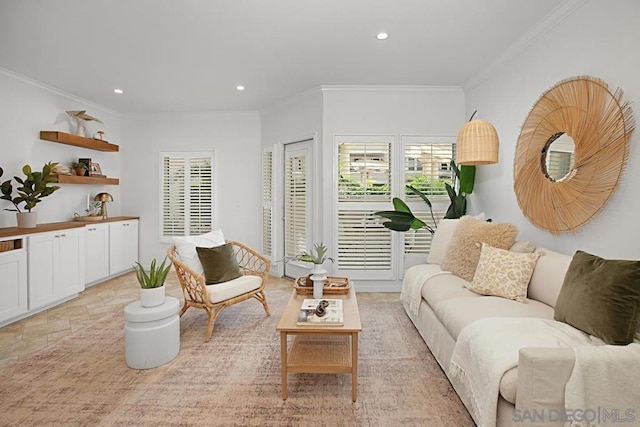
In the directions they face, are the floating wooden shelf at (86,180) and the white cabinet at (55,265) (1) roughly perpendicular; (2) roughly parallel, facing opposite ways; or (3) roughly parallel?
roughly parallel

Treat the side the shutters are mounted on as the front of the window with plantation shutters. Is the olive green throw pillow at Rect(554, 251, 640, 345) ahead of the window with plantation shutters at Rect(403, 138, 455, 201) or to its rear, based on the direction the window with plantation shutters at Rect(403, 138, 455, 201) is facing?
ahead

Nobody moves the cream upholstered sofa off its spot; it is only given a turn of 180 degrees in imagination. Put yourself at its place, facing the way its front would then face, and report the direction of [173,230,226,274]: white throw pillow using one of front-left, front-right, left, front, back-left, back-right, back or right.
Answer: back-left

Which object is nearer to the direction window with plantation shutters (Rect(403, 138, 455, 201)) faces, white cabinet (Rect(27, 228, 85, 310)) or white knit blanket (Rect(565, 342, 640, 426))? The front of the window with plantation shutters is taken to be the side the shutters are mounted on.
the white knit blanket

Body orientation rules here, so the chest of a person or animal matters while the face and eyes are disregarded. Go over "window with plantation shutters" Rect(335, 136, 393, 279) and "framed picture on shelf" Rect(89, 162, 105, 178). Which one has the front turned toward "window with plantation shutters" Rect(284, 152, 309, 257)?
the framed picture on shelf

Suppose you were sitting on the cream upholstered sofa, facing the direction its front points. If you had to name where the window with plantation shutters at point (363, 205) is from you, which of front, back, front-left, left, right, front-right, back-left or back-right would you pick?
right

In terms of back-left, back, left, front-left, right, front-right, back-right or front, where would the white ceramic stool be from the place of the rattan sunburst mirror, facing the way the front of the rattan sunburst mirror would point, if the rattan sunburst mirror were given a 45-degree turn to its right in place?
front-left

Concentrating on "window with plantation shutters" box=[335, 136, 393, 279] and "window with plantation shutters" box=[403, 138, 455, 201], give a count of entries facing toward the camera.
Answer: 2

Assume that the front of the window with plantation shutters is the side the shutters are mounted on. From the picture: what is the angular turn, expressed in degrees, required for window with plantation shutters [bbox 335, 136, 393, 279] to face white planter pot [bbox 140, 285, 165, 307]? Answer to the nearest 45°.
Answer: approximately 45° to its right

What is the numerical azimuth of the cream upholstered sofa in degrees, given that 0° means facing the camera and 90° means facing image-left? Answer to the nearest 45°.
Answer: approximately 45°

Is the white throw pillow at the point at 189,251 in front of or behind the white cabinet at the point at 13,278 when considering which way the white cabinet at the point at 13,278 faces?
in front

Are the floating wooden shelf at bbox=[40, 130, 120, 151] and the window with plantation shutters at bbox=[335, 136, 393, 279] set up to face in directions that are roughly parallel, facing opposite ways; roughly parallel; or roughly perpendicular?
roughly perpendicular

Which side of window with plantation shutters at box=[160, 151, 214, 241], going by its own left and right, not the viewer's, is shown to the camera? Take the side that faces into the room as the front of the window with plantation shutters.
front

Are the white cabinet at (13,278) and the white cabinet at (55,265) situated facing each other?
no

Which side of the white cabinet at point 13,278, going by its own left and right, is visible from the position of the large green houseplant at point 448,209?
front

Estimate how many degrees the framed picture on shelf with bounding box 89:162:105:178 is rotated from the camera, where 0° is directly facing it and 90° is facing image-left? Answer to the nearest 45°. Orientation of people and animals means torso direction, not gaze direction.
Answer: approximately 315°

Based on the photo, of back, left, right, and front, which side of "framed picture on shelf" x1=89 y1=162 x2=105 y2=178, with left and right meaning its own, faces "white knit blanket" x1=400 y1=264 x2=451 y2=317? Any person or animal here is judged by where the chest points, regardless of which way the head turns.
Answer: front

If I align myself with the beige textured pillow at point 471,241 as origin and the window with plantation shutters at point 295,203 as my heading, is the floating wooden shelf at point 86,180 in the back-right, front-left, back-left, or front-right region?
front-left
